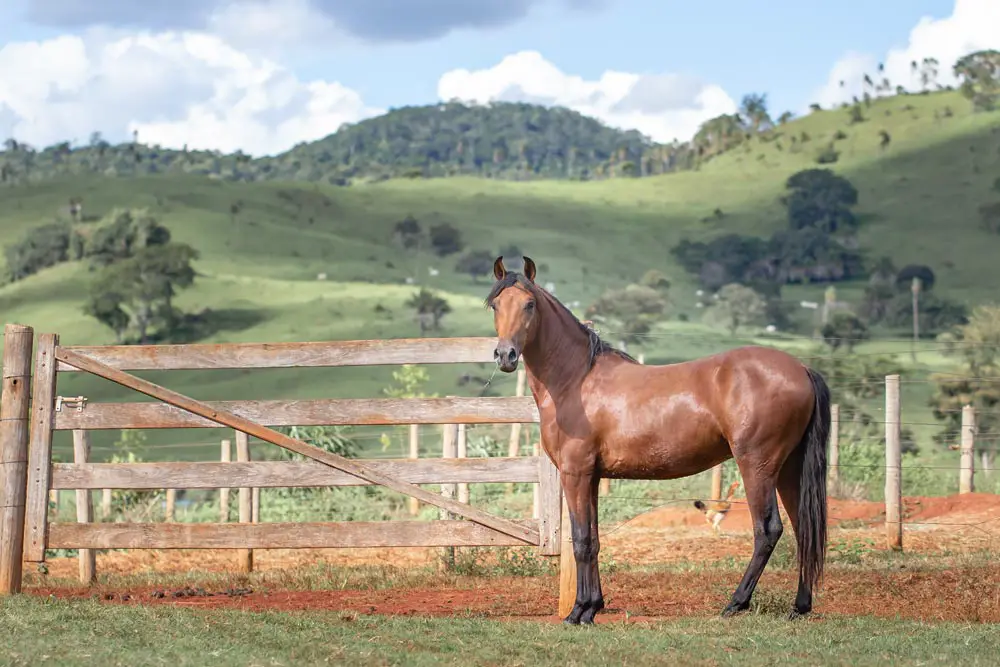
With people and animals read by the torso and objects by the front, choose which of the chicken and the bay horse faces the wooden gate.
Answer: the bay horse

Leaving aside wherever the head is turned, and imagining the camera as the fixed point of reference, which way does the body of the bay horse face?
to the viewer's left

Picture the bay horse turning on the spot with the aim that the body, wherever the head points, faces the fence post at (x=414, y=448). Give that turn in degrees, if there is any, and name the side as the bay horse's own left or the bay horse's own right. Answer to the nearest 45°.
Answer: approximately 90° to the bay horse's own right

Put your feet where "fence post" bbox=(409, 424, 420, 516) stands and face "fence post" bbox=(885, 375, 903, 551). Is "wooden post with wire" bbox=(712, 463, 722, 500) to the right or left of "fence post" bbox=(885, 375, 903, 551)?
left

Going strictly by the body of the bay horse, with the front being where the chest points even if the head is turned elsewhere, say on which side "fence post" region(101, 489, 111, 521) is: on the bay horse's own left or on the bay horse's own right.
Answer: on the bay horse's own right

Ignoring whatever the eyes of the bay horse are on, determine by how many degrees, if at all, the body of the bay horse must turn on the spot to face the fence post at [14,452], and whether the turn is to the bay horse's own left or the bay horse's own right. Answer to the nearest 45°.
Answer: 0° — it already faces it
